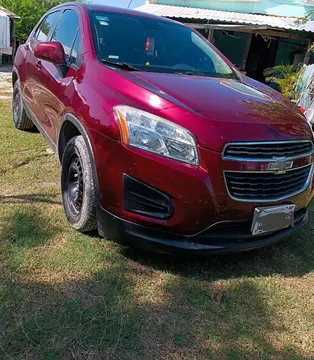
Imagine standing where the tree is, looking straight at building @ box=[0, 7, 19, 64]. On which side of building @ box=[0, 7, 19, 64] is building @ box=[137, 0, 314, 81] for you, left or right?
left

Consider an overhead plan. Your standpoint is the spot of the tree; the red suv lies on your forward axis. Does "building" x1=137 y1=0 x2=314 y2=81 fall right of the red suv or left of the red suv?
left

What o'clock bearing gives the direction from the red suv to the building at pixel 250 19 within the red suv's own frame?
The building is roughly at 8 o'clock from the red suv.

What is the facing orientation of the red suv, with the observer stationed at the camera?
facing the viewer and to the right of the viewer

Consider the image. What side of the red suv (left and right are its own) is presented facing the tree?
back

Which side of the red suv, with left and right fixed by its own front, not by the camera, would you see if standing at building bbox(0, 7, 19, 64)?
back
